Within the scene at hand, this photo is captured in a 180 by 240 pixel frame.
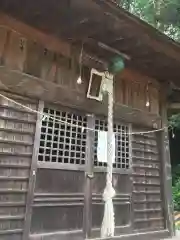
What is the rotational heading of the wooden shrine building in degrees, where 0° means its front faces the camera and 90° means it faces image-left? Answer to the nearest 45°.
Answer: approximately 315°
